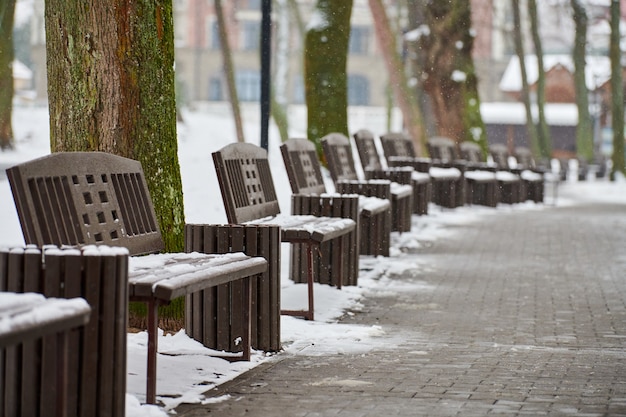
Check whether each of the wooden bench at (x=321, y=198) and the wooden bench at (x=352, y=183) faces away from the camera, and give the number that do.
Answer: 0

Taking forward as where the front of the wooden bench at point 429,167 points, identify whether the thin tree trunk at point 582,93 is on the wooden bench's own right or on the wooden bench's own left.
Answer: on the wooden bench's own left

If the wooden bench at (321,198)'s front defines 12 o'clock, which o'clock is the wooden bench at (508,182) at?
the wooden bench at (508,182) is roughly at 8 o'clock from the wooden bench at (321,198).

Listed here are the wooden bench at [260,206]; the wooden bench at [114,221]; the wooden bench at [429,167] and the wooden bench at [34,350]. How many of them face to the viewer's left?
0

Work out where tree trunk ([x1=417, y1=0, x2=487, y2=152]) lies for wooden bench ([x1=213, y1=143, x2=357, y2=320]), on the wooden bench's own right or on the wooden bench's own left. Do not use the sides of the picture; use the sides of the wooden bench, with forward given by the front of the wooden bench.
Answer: on the wooden bench's own left

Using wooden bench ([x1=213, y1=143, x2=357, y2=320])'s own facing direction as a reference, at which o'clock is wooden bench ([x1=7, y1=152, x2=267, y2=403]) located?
wooden bench ([x1=7, y1=152, x2=267, y2=403]) is roughly at 2 o'clock from wooden bench ([x1=213, y1=143, x2=357, y2=320]).

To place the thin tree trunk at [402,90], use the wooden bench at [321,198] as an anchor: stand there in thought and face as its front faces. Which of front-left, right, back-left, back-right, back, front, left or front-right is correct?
back-left
